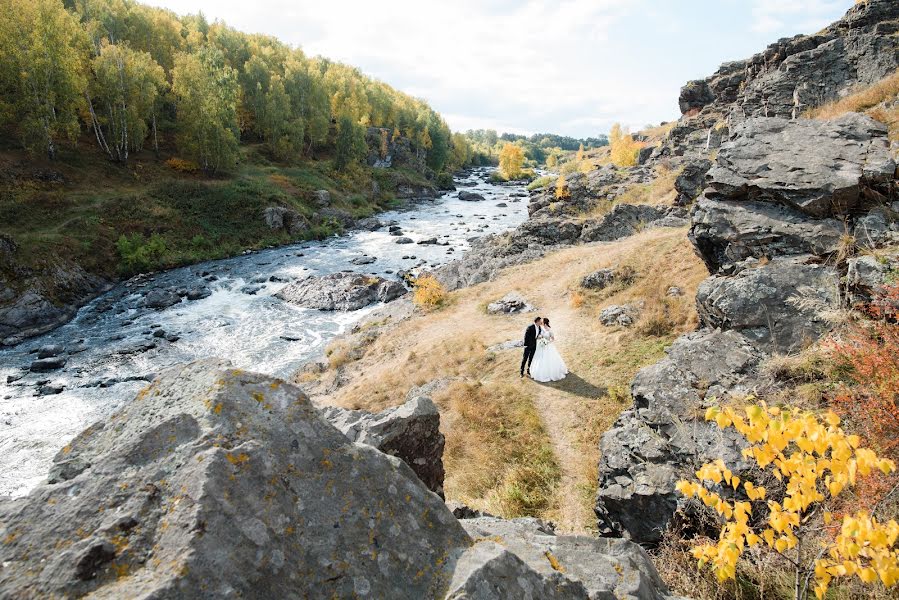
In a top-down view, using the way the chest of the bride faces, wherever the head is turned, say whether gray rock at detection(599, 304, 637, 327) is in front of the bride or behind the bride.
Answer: behind

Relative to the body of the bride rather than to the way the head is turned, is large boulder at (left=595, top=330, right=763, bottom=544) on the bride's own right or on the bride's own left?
on the bride's own left

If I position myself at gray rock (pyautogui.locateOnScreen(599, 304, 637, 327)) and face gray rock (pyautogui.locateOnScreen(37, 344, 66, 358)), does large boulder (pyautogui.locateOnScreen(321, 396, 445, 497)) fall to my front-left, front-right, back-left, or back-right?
front-left

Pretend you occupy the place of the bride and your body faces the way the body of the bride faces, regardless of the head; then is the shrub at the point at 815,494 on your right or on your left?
on your left

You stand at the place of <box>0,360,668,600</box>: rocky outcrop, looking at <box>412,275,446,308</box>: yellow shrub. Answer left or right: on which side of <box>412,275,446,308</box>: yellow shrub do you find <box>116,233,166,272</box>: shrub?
left

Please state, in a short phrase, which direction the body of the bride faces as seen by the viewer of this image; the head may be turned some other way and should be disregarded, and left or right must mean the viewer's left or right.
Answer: facing the viewer and to the left of the viewer

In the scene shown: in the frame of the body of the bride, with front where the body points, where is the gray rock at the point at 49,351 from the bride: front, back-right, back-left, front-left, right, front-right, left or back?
front-right

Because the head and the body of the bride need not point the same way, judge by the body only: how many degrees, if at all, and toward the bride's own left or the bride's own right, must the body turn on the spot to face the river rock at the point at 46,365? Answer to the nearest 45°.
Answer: approximately 45° to the bride's own right

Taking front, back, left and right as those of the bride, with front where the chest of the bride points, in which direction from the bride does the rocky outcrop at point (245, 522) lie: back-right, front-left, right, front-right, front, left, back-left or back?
front-left

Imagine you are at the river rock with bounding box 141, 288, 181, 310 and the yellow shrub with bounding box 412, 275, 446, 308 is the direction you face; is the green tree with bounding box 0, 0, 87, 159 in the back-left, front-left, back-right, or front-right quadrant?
back-left

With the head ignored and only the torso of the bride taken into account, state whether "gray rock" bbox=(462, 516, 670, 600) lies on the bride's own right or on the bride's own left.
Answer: on the bride's own left

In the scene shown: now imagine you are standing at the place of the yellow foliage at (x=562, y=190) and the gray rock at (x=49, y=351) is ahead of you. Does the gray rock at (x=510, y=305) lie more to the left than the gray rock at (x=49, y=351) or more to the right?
left

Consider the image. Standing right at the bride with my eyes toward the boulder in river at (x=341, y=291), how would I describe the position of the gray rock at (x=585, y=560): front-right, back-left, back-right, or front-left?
back-left
